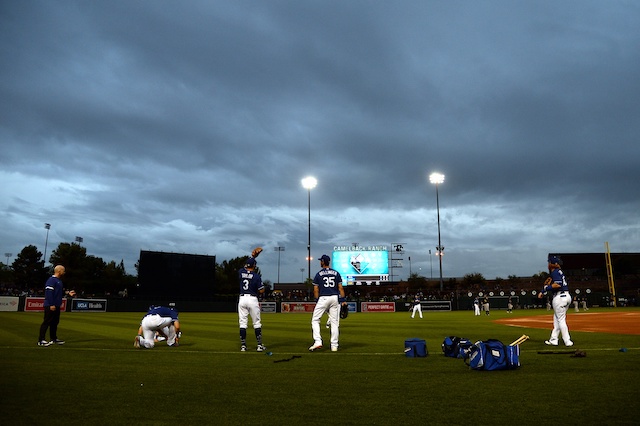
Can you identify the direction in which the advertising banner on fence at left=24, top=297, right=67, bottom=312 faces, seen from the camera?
facing the viewer

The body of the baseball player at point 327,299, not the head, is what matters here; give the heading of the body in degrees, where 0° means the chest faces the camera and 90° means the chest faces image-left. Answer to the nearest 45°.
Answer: approximately 180°

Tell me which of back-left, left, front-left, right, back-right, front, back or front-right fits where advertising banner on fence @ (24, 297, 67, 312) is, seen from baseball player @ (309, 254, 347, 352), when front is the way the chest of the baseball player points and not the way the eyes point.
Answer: front-left

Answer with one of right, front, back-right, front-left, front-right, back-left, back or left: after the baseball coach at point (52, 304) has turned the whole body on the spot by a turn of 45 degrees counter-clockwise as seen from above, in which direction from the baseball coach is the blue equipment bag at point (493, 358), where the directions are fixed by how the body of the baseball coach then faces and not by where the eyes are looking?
right

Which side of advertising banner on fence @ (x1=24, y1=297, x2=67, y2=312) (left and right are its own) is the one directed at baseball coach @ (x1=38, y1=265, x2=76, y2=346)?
front

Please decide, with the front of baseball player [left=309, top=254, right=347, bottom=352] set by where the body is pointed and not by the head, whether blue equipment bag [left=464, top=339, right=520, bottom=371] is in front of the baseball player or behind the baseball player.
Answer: behind

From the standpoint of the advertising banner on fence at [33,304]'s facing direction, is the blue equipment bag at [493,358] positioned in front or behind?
in front

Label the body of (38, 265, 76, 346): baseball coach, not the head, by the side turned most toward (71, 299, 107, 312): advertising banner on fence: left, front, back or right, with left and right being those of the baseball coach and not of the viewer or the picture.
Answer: left

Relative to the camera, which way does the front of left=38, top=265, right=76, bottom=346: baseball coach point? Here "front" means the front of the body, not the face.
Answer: to the viewer's right

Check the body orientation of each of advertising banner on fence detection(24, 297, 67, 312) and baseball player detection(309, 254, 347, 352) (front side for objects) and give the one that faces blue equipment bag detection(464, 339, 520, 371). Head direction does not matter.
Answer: the advertising banner on fence

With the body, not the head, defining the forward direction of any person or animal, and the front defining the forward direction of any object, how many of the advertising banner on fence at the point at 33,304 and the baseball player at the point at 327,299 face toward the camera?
1

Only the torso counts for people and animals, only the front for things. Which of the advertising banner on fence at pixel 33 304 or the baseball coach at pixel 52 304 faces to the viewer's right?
the baseball coach

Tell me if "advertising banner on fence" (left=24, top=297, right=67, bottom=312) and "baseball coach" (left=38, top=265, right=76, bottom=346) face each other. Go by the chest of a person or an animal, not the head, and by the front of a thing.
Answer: no

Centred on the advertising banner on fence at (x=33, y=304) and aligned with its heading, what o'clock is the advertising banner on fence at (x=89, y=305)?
the advertising banner on fence at (x=89, y=305) is roughly at 9 o'clock from the advertising banner on fence at (x=33, y=304).

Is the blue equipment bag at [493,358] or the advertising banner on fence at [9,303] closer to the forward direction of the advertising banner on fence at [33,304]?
the blue equipment bag

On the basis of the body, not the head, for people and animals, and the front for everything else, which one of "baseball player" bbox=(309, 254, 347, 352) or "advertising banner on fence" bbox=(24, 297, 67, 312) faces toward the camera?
the advertising banner on fence

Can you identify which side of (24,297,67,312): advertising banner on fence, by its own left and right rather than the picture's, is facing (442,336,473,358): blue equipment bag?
front

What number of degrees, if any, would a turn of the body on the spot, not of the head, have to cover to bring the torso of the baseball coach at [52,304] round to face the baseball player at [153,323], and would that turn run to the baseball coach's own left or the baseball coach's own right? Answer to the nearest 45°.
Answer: approximately 45° to the baseball coach's own right
